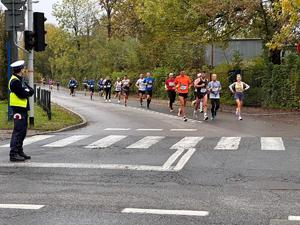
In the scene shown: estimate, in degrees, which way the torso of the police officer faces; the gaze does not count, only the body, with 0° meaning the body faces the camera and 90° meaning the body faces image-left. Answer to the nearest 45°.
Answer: approximately 270°

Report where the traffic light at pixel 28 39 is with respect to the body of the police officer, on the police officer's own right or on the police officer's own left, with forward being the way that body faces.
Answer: on the police officer's own left
